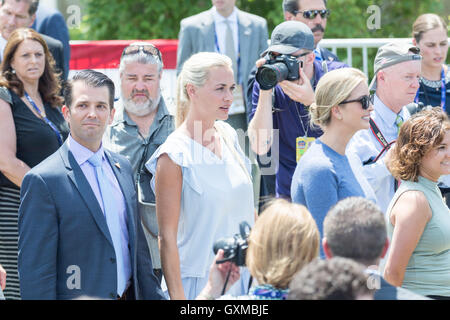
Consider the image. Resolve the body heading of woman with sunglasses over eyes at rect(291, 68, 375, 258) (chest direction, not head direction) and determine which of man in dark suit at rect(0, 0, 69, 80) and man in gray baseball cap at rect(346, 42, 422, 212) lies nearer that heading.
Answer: the man in gray baseball cap

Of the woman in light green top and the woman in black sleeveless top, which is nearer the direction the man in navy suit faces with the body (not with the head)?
the woman in light green top

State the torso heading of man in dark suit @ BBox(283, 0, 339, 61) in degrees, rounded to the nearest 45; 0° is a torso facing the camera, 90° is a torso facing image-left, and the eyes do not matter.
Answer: approximately 315°

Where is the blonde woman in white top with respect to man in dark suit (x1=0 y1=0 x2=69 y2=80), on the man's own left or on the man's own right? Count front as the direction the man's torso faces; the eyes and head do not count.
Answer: on the man's own left

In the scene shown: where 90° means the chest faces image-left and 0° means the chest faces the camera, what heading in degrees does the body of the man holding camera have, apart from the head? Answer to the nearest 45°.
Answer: approximately 45°

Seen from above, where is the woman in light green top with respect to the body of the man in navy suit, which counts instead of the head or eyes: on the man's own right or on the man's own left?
on the man's own left

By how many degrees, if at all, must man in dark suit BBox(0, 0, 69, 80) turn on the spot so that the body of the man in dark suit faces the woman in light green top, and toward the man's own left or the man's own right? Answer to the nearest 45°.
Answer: approximately 90° to the man's own left

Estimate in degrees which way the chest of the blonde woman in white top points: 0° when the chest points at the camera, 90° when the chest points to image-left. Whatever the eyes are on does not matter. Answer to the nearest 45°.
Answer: approximately 315°

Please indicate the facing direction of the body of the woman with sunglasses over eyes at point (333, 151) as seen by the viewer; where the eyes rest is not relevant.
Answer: to the viewer's right

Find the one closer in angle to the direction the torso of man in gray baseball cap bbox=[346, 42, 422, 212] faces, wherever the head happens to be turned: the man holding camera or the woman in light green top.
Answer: the woman in light green top

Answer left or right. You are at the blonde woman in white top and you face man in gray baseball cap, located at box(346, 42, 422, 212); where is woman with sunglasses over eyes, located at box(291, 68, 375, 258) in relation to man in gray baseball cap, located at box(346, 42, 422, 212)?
right

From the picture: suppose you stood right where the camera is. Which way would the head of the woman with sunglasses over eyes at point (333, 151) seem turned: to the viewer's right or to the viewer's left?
to the viewer's right

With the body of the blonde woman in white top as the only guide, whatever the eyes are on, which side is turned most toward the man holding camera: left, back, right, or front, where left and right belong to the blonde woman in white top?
left

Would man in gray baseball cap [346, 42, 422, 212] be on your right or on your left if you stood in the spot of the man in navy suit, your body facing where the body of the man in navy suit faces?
on your left

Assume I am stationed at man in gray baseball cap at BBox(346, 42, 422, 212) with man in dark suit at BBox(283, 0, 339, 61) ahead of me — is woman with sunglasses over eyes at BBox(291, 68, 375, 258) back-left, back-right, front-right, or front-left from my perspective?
back-left

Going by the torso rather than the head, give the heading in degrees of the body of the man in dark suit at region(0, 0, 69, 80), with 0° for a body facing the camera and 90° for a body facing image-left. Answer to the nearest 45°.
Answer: approximately 45°
